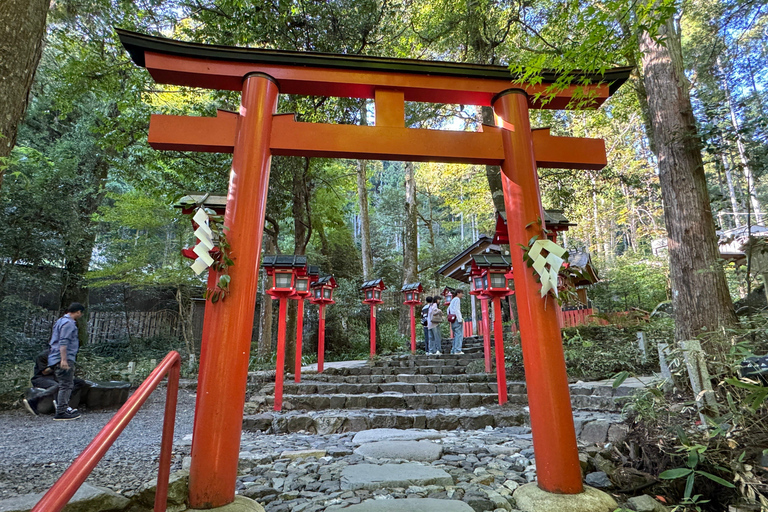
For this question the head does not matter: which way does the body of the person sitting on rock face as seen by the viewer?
to the viewer's right

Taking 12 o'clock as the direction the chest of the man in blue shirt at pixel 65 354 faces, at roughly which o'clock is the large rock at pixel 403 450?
The large rock is roughly at 2 o'clock from the man in blue shirt.

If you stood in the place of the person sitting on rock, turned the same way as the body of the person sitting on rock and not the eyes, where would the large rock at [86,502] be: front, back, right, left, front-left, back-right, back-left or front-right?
right

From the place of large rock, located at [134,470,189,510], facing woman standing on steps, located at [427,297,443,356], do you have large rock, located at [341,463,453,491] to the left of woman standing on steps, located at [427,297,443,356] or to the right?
right

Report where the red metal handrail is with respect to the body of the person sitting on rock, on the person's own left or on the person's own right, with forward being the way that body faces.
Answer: on the person's own right

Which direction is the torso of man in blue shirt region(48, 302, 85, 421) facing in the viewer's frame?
to the viewer's right

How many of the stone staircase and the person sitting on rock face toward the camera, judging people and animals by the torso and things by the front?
1

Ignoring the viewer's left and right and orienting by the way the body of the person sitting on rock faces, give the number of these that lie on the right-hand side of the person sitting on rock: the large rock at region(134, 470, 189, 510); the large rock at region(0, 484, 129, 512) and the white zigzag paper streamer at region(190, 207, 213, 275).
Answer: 3

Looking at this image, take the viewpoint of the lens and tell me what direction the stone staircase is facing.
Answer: facing the viewer

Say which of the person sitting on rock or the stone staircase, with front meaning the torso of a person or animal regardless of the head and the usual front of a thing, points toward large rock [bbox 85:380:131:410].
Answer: the person sitting on rock

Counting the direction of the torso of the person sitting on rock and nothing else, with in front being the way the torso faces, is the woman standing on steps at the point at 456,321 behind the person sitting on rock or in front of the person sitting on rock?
in front

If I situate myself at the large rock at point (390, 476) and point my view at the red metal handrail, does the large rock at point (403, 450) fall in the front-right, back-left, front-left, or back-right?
back-right

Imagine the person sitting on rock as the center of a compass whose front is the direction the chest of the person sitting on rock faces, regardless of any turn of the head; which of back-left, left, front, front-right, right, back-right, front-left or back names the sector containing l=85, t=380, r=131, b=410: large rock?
front
